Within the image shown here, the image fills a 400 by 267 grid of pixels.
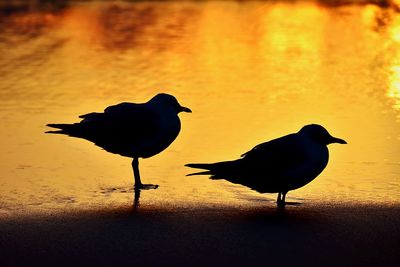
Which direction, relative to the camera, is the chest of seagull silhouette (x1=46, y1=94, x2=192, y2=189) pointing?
to the viewer's right

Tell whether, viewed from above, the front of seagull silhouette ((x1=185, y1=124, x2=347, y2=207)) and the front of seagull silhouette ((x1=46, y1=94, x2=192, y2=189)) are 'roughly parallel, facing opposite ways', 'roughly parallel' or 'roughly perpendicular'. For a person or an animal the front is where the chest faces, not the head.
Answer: roughly parallel

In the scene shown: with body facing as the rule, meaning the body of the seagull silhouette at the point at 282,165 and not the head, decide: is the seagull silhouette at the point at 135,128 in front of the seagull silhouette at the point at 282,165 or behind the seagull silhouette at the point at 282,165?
behind

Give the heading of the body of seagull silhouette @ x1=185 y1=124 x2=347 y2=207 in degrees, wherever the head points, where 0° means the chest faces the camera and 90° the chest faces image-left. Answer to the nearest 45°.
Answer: approximately 270°

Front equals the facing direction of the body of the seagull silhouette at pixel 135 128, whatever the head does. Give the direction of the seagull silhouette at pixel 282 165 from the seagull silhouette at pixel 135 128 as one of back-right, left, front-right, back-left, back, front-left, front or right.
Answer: front-right

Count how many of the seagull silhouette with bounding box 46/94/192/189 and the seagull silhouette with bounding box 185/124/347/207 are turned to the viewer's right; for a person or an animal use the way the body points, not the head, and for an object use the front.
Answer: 2
